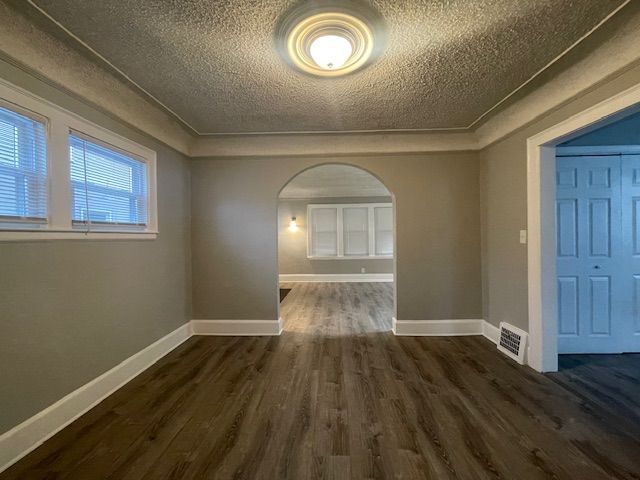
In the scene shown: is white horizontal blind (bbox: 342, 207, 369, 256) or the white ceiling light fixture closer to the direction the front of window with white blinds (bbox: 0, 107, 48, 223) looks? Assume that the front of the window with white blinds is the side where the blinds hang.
the white ceiling light fixture

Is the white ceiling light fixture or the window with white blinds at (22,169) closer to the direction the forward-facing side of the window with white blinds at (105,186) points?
the white ceiling light fixture

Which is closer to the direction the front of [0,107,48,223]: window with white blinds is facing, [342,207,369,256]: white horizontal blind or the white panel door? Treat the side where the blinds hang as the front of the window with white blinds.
the white panel door

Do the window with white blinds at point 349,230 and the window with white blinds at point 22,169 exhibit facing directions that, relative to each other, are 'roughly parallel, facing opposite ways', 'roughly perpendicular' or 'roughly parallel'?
roughly perpendicular

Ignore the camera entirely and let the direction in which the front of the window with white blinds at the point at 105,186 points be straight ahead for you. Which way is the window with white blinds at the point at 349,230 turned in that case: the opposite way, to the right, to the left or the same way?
to the right

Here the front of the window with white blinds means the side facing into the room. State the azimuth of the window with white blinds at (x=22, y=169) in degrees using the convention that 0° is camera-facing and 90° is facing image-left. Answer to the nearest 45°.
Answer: approximately 315°

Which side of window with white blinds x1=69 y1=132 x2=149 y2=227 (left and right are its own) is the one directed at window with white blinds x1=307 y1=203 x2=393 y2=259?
left

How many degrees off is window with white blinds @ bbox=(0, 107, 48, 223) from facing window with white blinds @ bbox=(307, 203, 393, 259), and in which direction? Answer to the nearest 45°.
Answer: approximately 45° to its left
